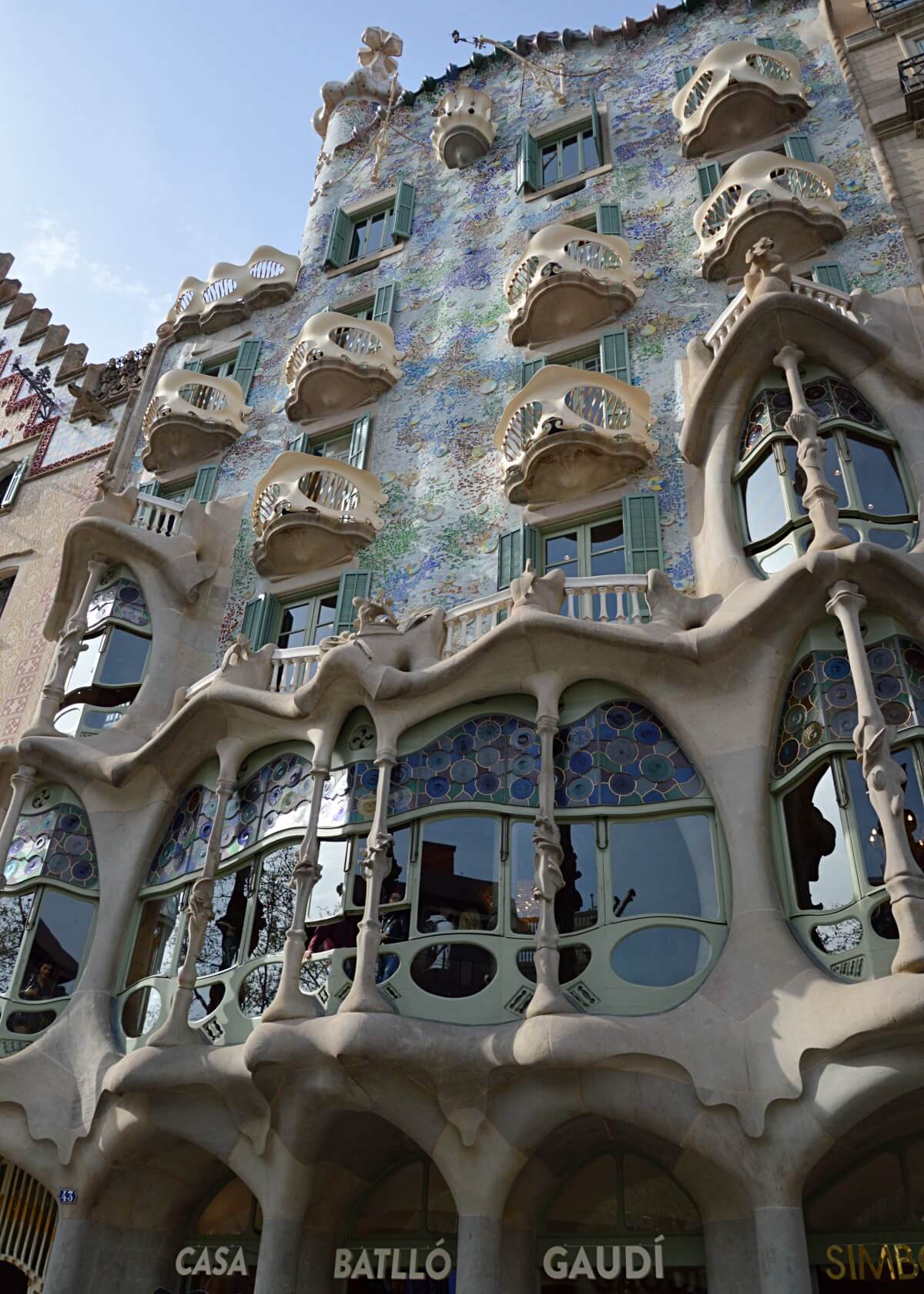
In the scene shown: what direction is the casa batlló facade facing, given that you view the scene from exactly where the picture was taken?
facing the viewer and to the left of the viewer
